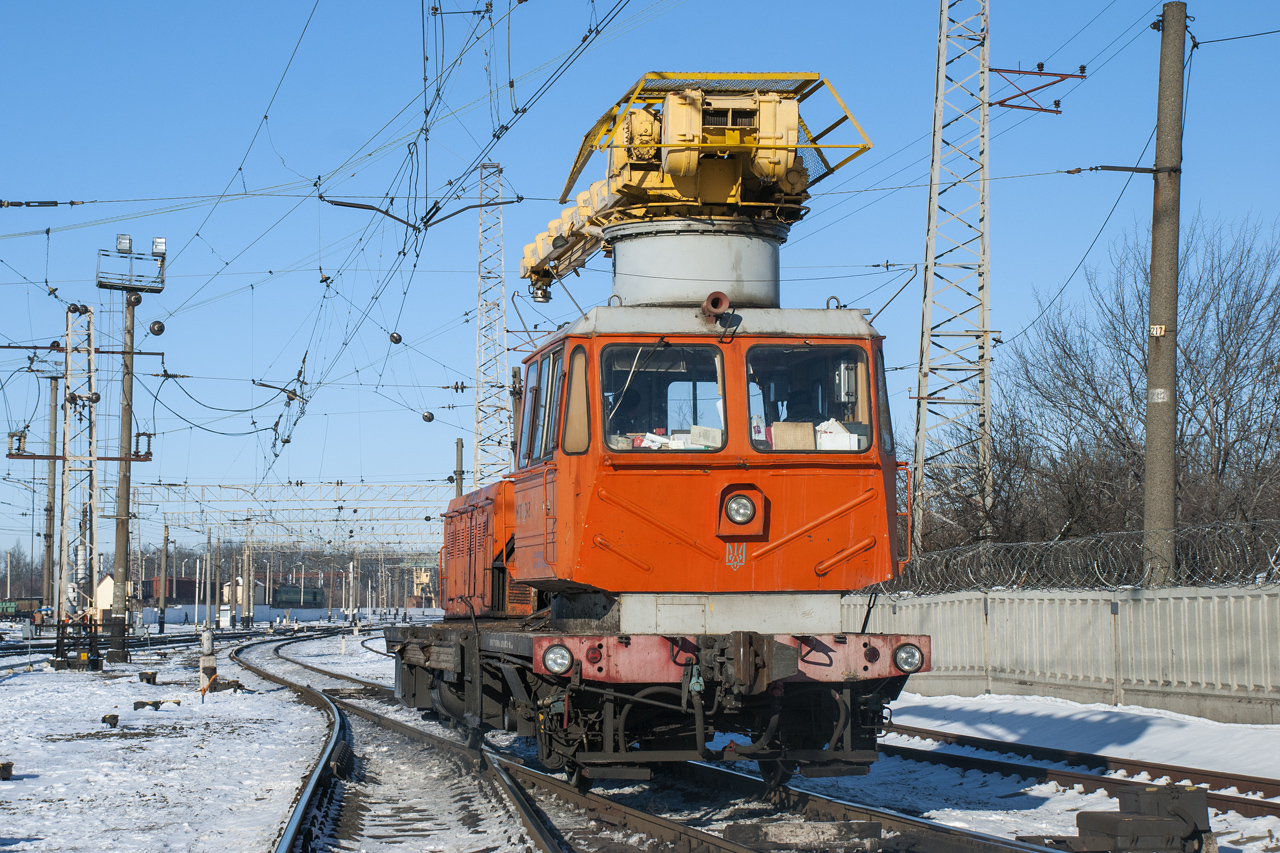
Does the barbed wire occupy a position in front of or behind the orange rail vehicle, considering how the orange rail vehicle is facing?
behind

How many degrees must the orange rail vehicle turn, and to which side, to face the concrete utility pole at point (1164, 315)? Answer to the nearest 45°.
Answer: approximately 135° to its left

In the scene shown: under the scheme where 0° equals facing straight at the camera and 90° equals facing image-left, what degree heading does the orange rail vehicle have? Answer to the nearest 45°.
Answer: approximately 0°

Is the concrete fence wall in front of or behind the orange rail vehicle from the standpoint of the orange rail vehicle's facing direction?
behind

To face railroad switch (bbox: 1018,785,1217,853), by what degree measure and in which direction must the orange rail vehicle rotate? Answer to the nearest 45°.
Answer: approximately 45° to its left
